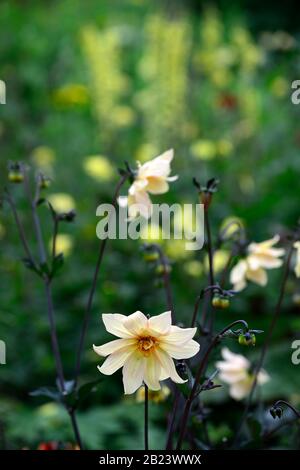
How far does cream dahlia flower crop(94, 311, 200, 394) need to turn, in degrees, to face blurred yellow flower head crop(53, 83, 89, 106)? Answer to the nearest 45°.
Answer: approximately 180°

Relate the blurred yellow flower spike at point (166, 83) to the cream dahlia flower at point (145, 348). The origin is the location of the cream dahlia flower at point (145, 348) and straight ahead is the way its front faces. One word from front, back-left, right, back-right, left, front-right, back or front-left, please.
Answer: back

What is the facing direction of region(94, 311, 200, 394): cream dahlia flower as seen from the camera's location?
facing the viewer

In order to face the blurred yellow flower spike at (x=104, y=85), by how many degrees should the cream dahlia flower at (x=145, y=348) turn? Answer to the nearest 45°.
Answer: approximately 180°

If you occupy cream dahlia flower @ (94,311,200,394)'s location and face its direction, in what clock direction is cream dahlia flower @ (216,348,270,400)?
cream dahlia flower @ (216,348,270,400) is roughly at 7 o'clock from cream dahlia flower @ (94,311,200,394).

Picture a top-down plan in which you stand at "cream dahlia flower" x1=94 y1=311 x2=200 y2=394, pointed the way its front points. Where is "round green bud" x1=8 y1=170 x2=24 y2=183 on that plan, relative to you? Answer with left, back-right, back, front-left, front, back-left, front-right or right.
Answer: back-right

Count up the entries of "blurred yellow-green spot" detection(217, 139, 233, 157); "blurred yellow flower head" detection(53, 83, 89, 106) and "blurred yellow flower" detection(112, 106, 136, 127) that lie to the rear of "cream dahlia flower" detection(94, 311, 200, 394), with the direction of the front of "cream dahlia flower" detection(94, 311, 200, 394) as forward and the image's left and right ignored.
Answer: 3

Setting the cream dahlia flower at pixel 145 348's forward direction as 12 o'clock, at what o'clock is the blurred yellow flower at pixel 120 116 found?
The blurred yellow flower is roughly at 6 o'clock from the cream dahlia flower.
